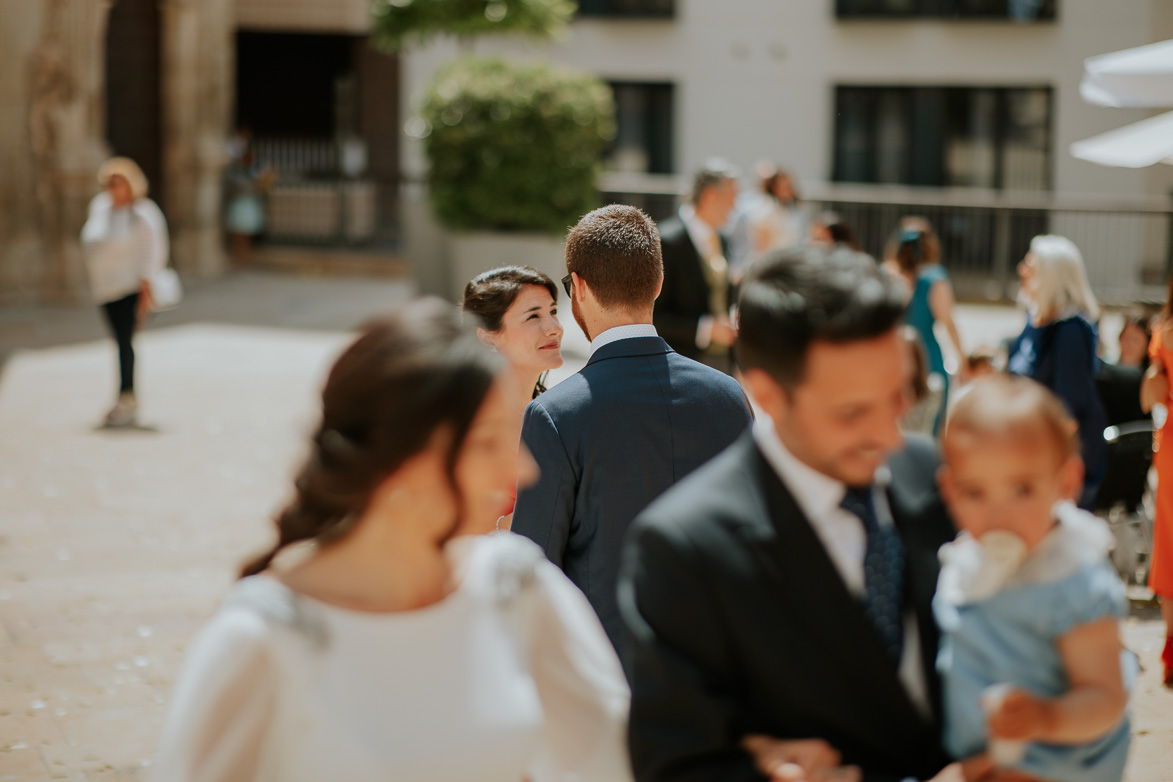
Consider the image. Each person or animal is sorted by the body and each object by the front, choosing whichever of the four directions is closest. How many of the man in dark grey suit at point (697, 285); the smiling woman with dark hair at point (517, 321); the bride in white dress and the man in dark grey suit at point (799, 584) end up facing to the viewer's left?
0

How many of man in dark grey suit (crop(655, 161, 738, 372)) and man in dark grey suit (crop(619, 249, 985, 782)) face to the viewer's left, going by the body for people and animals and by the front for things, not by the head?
0

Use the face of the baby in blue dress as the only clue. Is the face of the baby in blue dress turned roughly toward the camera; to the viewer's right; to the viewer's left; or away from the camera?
toward the camera

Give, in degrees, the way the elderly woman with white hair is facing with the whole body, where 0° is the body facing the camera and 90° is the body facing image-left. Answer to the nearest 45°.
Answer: approximately 90°

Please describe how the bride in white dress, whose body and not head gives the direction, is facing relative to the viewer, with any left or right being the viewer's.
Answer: facing the viewer and to the right of the viewer

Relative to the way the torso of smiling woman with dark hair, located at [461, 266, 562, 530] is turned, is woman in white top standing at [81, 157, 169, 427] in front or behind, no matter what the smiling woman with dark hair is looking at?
behind

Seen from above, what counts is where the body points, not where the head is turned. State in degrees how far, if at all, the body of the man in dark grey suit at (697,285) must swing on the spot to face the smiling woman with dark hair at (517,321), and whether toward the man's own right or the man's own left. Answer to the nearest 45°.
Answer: approximately 45° to the man's own right

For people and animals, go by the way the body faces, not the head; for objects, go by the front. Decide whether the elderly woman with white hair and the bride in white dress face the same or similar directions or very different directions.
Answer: very different directions

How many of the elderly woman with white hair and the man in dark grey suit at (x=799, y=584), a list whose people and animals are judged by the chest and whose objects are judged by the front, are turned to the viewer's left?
1

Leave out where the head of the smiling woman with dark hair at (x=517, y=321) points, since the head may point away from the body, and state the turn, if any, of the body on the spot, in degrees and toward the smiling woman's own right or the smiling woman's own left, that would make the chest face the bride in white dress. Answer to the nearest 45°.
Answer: approximately 45° to the smiling woman's own right

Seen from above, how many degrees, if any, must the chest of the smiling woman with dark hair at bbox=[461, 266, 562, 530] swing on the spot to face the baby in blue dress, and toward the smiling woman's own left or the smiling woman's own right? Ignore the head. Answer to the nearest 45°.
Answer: approximately 45° to the smiling woman's own right

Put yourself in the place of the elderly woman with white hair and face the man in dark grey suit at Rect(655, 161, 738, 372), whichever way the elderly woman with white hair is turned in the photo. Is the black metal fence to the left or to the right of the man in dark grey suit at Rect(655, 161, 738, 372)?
right

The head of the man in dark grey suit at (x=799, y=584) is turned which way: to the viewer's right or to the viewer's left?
to the viewer's right
